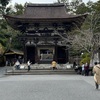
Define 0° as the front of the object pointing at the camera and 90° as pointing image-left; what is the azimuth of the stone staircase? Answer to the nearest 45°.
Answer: approximately 0°
